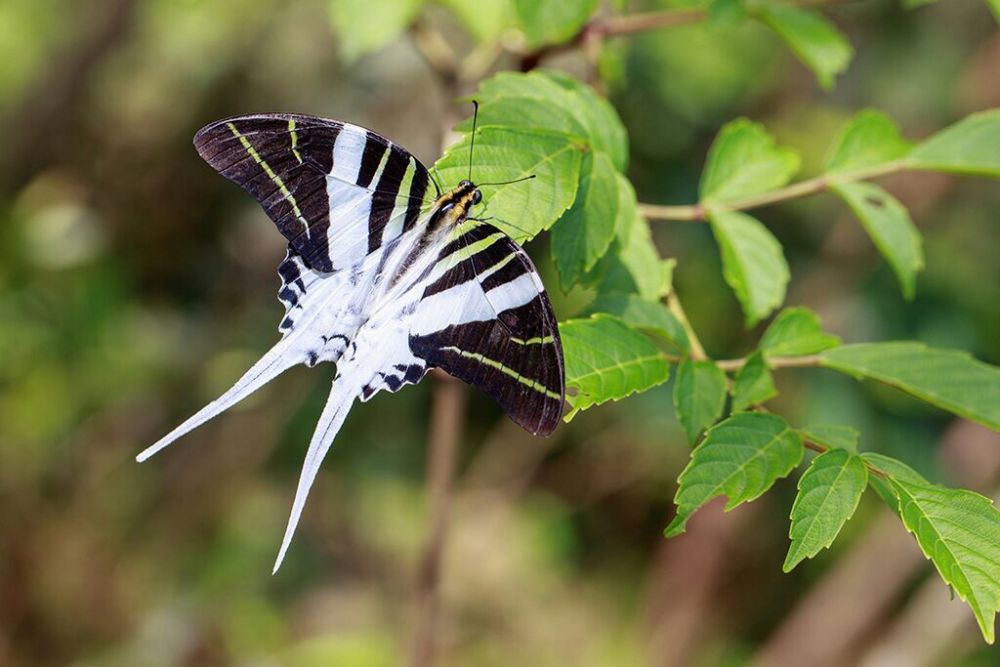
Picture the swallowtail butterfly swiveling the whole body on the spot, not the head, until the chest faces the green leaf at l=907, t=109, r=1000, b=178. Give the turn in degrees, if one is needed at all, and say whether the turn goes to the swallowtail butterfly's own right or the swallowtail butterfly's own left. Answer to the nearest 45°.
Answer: approximately 45° to the swallowtail butterfly's own right

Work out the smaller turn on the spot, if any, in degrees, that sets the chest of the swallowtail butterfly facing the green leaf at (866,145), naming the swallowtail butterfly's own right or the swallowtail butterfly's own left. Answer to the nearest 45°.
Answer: approximately 45° to the swallowtail butterfly's own right

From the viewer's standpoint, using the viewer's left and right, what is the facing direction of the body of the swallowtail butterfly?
facing away from the viewer and to the right of the viewer

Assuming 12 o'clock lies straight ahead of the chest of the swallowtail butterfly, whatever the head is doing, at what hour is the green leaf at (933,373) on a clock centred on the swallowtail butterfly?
The green leaf is roughly at 2 o'clock from the swallowtail butterfly.
